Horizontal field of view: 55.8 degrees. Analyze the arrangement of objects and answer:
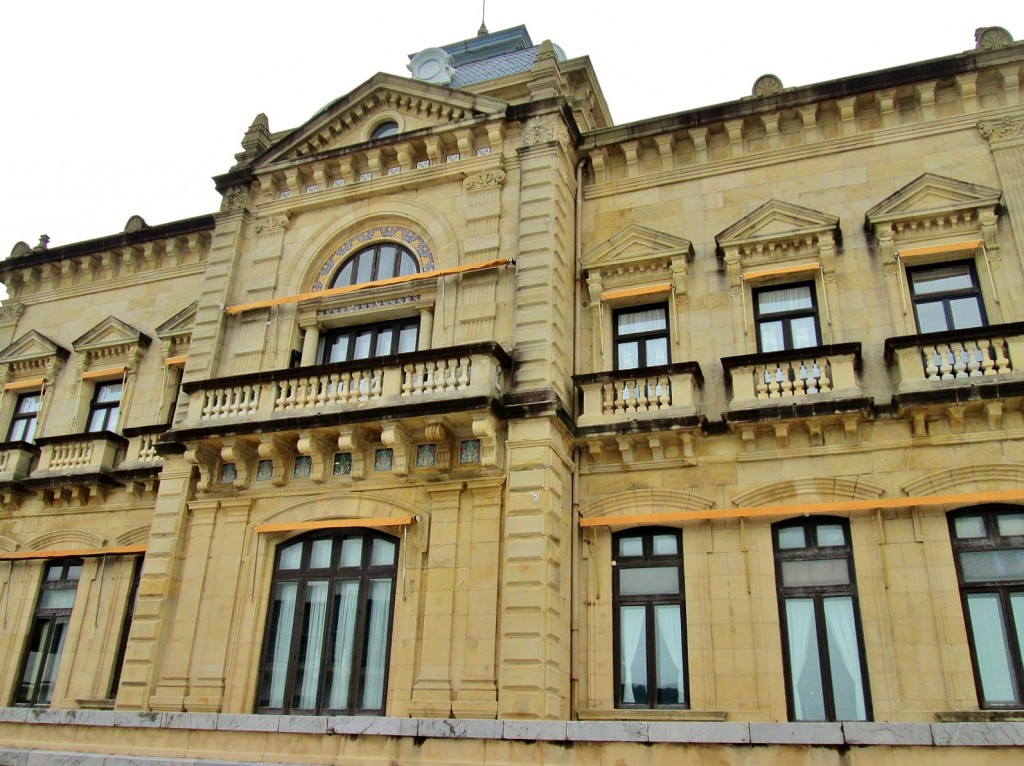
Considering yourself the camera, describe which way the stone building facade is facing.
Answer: facing the viewer and to the left of the viewer
